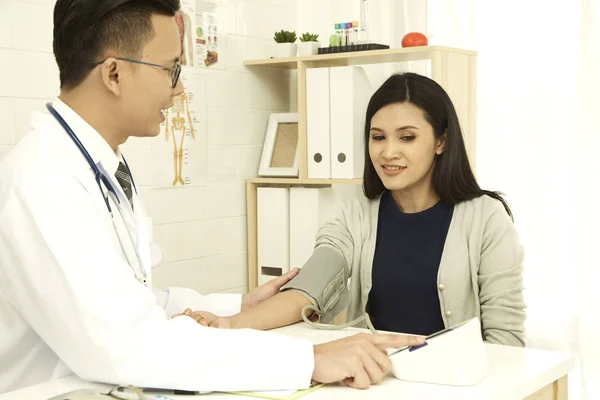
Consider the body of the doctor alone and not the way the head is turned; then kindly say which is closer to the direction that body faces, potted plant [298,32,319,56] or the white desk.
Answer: the white desk

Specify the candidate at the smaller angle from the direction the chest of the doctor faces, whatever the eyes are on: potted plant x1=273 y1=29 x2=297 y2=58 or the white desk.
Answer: the white desk

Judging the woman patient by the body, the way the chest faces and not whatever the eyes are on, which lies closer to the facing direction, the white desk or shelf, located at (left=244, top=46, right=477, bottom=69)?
the white desk

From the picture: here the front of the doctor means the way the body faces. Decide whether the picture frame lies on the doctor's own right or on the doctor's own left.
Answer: on the doctor's own left

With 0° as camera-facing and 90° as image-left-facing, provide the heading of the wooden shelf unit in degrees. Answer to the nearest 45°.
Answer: approximately 45°

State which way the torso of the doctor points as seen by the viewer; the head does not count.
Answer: to the viewer's right

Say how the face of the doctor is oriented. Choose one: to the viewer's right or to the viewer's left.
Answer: to the viewer's right

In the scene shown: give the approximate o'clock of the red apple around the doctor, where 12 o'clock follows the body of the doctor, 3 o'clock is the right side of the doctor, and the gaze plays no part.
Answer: The red apple is roughly at 10 o'clock from the doctor.

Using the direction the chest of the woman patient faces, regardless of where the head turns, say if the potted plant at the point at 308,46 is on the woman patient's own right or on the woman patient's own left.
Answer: on the woman patient's own right

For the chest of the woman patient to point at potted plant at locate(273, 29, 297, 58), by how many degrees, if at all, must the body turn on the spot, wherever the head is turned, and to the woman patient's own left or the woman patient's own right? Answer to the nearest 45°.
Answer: approximately 135° to the woman patient's own right
